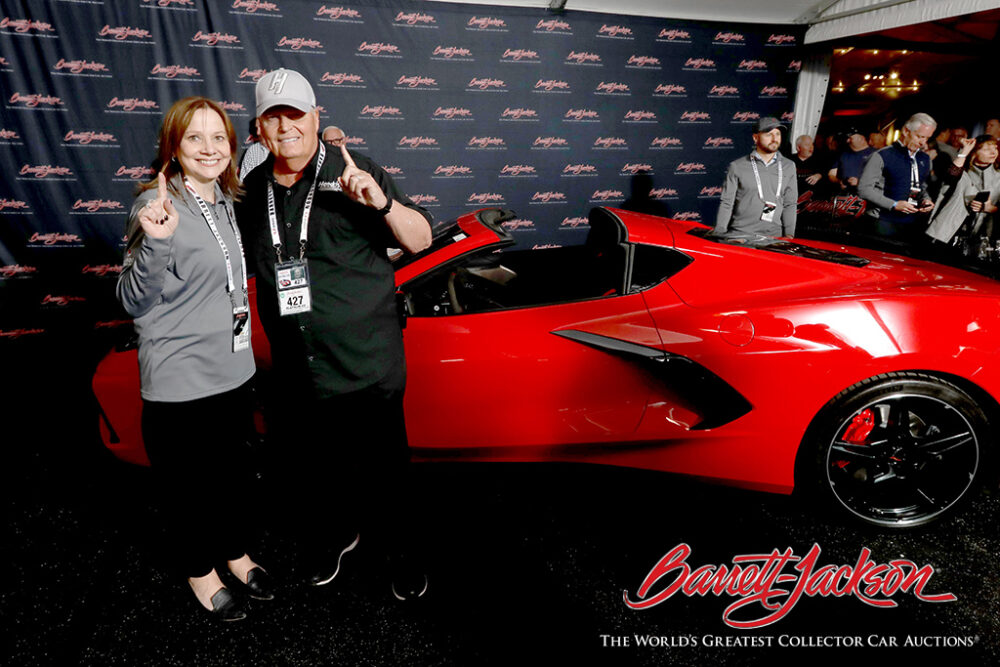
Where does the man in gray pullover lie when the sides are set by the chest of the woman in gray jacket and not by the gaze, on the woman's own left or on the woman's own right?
on the woman's own left

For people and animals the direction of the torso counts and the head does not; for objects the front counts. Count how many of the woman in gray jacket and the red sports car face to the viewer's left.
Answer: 1

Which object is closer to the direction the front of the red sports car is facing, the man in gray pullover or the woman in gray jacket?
the woman in gray jacket

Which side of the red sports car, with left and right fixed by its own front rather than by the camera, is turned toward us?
left

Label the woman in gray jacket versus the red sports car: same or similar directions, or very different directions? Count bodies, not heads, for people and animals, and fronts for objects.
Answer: very different directions

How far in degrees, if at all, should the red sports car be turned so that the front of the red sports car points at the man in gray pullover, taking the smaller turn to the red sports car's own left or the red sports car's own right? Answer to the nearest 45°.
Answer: approximately 90° to the red sports car's own right
